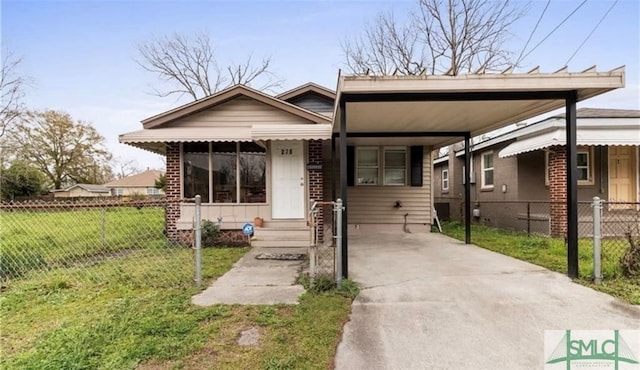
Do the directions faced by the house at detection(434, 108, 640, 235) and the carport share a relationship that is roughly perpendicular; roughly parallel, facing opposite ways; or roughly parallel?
roughly parallel

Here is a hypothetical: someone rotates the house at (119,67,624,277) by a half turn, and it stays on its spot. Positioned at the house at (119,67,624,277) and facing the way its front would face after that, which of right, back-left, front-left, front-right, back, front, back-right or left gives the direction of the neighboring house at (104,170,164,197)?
front-left

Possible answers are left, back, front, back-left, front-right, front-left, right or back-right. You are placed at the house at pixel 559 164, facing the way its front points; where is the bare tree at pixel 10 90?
right

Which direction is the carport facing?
toward the camera

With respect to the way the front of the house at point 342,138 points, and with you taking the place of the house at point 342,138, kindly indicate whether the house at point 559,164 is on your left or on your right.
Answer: on your left

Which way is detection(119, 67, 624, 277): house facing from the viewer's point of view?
toward the camera

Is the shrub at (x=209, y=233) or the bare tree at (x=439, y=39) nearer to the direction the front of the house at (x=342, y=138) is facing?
the shrub

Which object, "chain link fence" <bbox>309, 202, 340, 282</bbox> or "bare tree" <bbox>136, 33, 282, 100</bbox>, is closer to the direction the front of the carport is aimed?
the chain link fence

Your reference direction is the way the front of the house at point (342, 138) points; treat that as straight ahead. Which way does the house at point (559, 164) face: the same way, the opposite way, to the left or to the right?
the same way

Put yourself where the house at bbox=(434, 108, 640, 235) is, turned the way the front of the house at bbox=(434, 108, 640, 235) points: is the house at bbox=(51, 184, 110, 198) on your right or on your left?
on your right

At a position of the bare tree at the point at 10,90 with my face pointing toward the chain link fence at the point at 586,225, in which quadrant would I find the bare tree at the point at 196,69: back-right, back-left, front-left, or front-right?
front-left

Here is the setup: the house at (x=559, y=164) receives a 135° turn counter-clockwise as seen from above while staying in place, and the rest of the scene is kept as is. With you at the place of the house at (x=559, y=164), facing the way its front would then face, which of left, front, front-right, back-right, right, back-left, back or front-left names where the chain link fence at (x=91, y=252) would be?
back

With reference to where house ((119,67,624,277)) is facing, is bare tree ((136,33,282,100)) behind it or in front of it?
behind

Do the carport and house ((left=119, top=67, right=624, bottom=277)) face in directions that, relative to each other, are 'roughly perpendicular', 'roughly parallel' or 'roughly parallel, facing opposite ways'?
roughly parallel

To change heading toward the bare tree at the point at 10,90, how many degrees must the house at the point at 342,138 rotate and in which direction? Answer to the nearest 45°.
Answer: approximately 135° to its right
